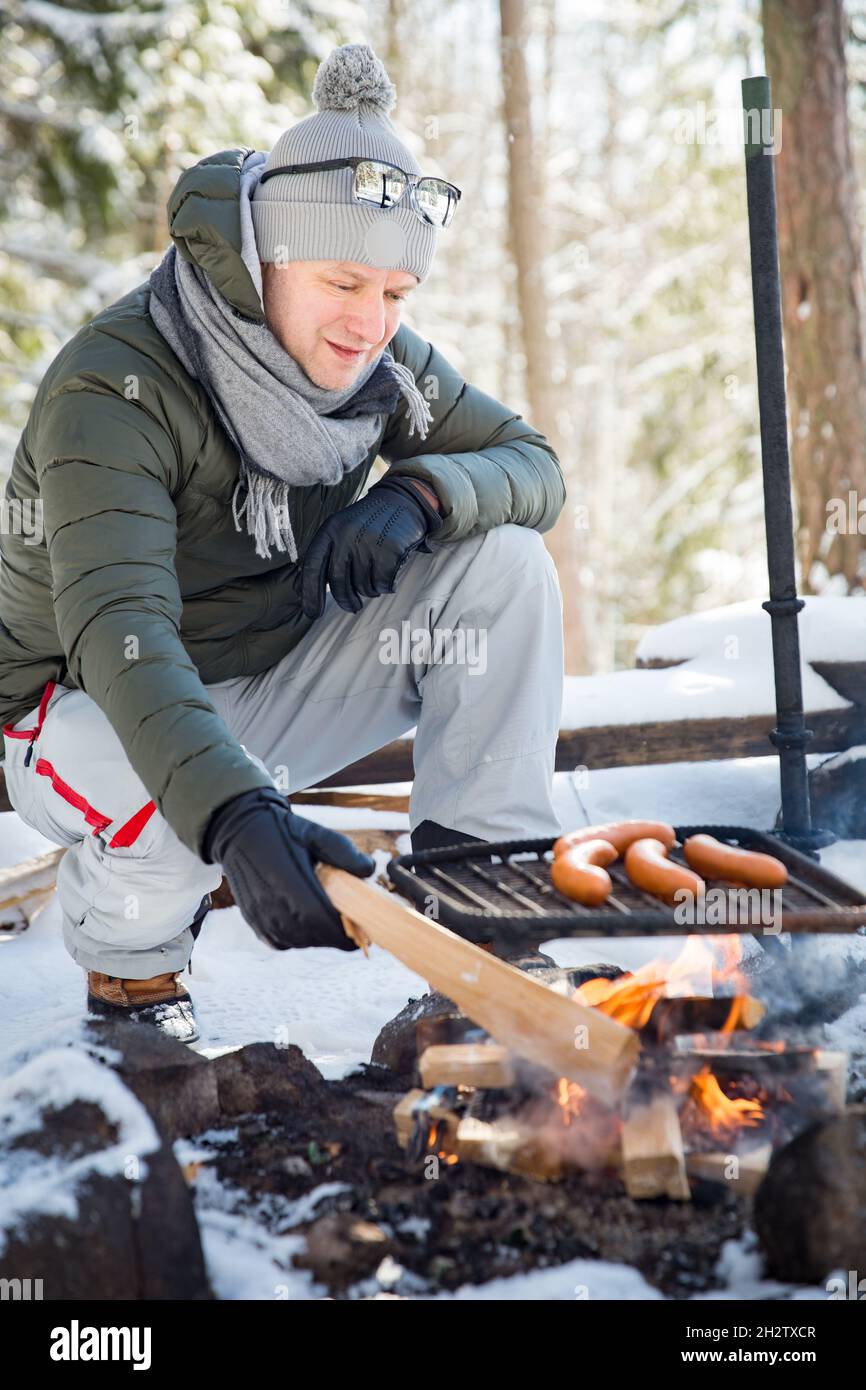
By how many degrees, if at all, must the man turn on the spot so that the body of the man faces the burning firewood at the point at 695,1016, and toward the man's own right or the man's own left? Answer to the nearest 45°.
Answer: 0° — they already face it

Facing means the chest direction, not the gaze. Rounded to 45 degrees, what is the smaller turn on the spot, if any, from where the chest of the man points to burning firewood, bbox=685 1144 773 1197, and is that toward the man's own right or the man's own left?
0° — they already face it

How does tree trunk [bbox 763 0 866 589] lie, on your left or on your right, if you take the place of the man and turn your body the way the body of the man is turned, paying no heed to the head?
on your left

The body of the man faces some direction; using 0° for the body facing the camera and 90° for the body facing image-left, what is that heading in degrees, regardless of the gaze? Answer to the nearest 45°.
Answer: approximately 315°

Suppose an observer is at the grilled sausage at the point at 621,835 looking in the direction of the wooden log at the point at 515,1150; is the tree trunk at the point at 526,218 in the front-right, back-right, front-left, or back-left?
back-right
